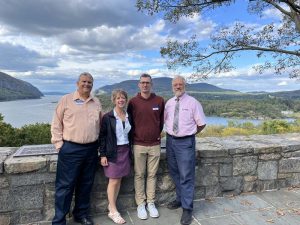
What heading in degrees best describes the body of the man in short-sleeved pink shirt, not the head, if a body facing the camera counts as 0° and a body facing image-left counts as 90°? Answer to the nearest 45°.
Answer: approximately 45°

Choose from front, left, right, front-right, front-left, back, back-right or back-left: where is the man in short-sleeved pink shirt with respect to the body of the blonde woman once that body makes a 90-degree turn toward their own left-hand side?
front-right
